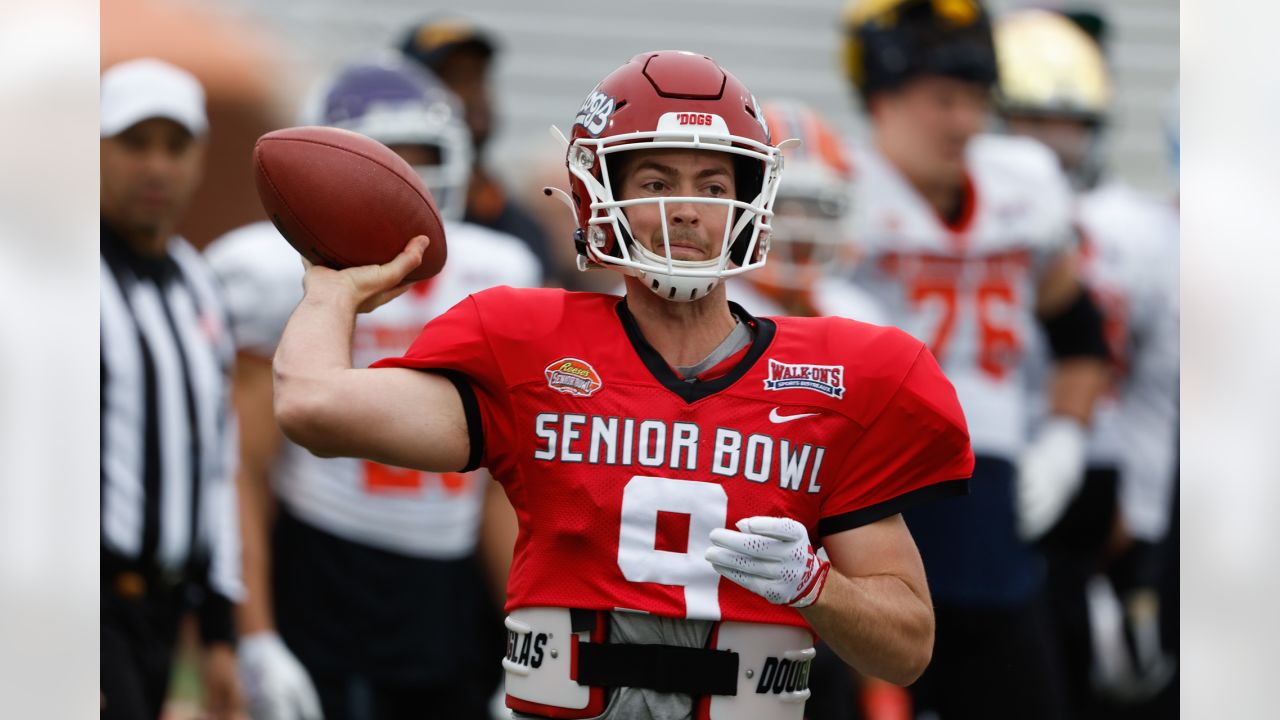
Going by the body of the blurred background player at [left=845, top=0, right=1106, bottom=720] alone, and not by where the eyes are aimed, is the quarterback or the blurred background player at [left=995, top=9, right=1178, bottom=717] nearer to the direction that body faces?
the quarterback

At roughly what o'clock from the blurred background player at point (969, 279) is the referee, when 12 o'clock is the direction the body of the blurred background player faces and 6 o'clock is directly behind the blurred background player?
The referee is roughly at 2 o'clock from the blurred background player.

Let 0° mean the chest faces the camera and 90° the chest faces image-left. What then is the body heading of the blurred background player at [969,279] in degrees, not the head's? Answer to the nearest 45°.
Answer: approximately 0°

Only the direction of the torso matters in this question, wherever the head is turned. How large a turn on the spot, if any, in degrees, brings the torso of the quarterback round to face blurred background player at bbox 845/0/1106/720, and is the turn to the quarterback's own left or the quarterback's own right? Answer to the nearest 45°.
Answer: approximately 180°

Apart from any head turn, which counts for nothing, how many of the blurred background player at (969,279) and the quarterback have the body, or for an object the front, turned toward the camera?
2

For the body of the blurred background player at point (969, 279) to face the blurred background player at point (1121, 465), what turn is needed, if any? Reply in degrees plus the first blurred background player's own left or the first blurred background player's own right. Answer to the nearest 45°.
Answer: approximately 135° to the first blurred background player's own left

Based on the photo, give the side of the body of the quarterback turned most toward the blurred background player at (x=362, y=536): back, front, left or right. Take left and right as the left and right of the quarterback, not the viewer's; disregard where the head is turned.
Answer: back
